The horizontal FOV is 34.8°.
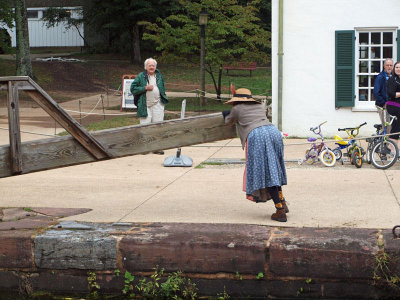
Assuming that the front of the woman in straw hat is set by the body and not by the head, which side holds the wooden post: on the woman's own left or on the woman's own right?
on the woman's own left

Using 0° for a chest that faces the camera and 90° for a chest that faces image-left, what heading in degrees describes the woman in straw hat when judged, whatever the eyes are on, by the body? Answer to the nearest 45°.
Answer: approximately 135°

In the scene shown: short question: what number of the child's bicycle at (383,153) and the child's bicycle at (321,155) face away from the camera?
0

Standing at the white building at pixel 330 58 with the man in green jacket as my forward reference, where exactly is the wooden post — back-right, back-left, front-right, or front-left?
front-left

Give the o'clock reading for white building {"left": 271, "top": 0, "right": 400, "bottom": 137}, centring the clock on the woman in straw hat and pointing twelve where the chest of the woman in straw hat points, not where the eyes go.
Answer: The white building is roughly at 2 o'clock from the woman in straw hat.

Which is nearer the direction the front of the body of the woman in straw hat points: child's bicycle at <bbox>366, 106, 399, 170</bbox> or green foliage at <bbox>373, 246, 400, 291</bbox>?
the child's bicycle
